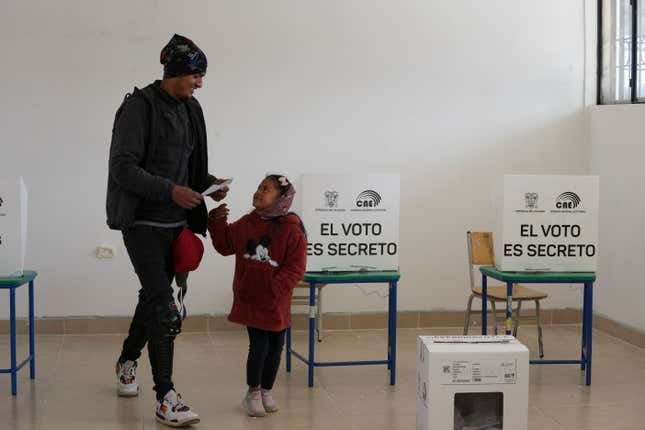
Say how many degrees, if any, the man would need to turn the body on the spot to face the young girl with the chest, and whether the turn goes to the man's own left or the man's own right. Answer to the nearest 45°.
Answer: approximately 45° to the man's own left

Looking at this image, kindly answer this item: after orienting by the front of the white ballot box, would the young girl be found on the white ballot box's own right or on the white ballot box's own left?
on the white ballot box's own right

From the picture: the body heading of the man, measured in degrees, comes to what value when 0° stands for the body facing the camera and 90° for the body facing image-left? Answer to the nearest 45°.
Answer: approximately 315°

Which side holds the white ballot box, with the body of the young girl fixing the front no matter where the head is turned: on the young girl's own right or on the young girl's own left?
on the young girl's own left

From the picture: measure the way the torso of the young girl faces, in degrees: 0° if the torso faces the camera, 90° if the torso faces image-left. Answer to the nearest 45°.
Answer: approximately 45°

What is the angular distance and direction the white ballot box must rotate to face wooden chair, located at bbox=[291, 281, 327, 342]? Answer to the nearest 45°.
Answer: approximately 135° to its right

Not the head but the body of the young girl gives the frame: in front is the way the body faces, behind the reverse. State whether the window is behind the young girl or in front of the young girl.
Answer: behind

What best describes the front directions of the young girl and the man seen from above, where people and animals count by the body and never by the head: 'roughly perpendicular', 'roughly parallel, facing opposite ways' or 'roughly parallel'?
roughly perpendicular

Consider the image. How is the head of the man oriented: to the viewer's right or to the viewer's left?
to the viewer's right
